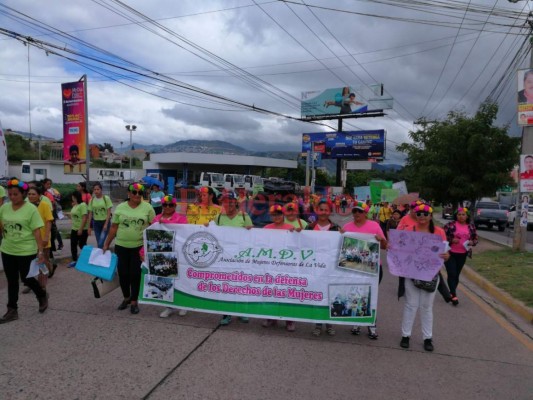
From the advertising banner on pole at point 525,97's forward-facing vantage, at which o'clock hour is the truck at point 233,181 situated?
The truck is roughly at 4 o'clock from the advertising banner on pole.

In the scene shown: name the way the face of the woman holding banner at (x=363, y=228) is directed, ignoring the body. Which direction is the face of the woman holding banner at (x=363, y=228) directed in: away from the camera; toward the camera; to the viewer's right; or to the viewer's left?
toward the camera

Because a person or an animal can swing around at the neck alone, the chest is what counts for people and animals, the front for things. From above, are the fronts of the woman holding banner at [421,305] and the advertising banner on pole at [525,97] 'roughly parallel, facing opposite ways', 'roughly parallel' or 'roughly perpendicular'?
roughly parallel

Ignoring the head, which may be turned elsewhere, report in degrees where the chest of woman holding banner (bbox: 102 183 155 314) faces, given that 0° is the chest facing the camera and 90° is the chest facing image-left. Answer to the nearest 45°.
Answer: approximately 0°

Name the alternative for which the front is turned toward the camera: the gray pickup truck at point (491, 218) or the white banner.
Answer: the white banner

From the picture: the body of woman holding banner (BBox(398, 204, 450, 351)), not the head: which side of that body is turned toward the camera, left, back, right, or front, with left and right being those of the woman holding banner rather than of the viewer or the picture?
front

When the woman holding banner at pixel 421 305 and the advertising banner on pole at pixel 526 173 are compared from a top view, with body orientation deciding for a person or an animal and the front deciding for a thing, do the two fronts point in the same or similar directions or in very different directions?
same or similar directions

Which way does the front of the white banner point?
toward the camera

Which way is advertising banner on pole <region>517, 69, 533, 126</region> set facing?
toward the camera

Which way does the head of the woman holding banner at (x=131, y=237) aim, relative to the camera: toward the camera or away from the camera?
toward the camera

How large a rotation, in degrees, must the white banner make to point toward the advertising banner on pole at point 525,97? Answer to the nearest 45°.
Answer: approximately 135° to its left

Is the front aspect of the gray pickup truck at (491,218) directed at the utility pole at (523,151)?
no

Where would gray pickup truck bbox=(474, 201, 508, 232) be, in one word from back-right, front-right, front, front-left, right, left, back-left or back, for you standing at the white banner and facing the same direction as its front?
back-left
